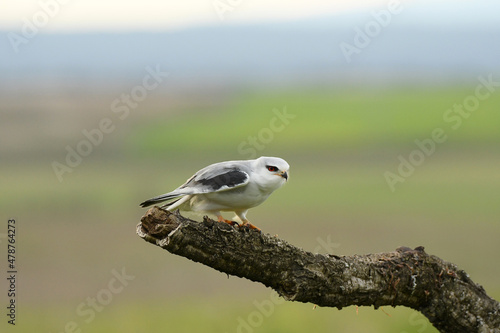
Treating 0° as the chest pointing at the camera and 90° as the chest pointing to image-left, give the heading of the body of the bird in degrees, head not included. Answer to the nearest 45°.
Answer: approximately 270°
